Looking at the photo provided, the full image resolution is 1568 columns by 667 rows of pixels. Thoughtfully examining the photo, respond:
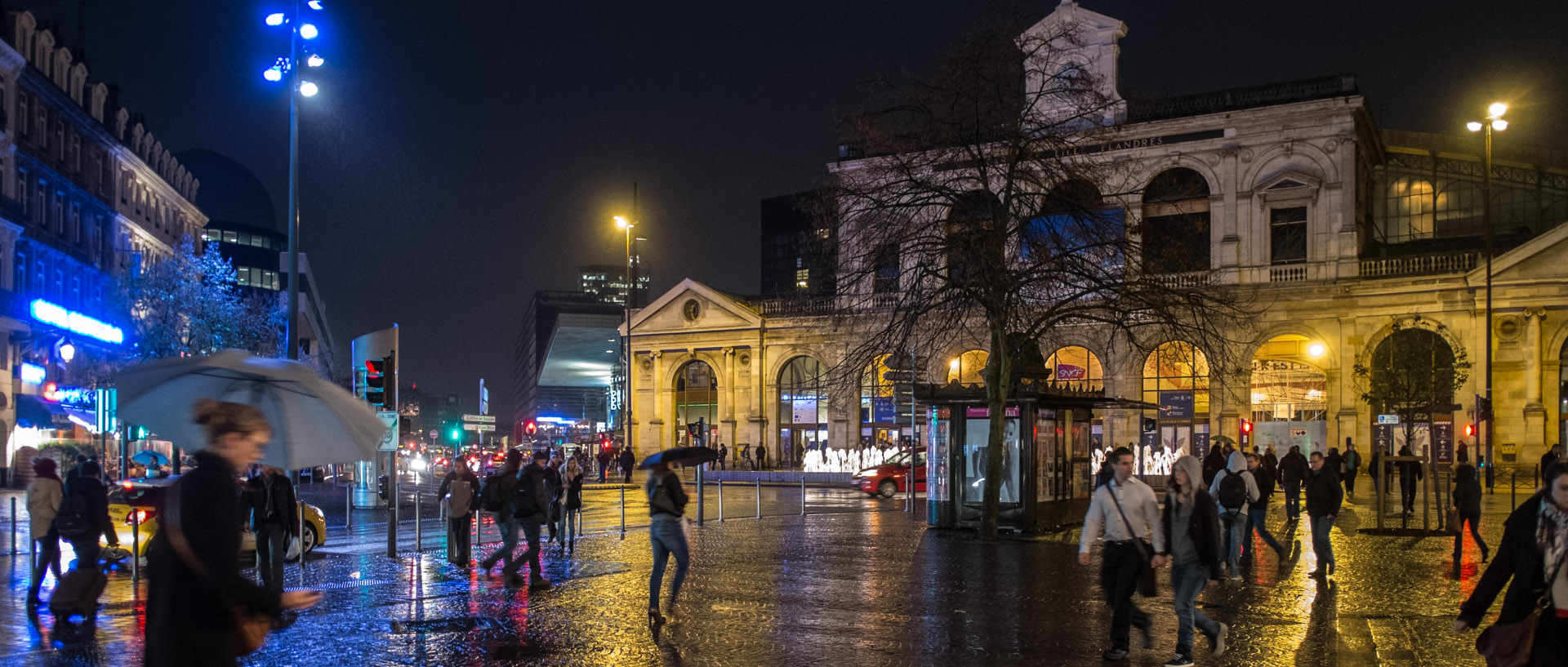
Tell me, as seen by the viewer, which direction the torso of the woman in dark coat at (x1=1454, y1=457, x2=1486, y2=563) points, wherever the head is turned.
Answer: away from the camera

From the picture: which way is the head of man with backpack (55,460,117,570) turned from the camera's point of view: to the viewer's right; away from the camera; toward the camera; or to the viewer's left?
away from the camera

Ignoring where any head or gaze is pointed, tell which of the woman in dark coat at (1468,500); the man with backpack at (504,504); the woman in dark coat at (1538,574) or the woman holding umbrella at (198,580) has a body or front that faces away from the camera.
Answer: the woman in dark coat at (1468,500)

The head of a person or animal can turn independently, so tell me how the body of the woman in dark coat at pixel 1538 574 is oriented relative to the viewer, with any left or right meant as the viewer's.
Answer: facing the viewer

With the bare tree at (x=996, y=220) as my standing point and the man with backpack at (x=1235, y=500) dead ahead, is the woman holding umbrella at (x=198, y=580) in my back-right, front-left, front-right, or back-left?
front-right

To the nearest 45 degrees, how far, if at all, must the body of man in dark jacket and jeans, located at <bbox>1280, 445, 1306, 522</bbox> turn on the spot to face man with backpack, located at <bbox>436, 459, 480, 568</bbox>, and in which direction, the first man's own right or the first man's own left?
approximately 135° to the first man's own left

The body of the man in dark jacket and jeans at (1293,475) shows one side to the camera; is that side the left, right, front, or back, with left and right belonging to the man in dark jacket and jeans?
back

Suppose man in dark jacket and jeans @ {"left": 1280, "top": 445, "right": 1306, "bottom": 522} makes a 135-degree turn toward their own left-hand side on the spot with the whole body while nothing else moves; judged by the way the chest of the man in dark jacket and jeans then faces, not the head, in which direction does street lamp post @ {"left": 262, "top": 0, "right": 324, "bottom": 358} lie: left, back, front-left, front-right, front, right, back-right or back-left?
front

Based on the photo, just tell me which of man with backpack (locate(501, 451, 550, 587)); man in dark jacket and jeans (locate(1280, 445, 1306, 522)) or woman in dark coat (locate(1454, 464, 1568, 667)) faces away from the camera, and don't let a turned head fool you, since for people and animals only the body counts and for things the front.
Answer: man in dark jacket and jeans (locate(1280, 445, 1306, 522))

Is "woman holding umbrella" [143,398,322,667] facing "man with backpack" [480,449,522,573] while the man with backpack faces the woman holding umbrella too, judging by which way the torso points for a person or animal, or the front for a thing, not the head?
no
